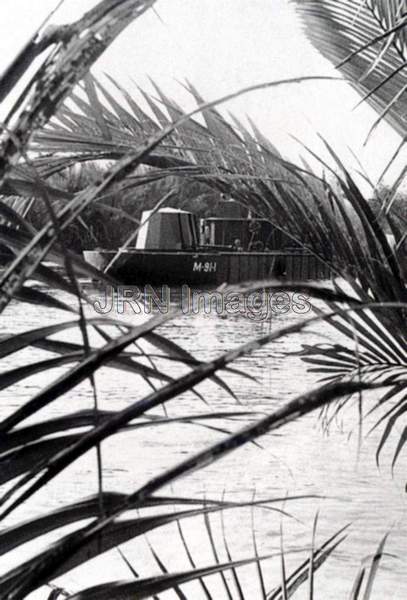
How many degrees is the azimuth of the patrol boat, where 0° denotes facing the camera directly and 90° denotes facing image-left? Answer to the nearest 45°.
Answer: approximately 90°
